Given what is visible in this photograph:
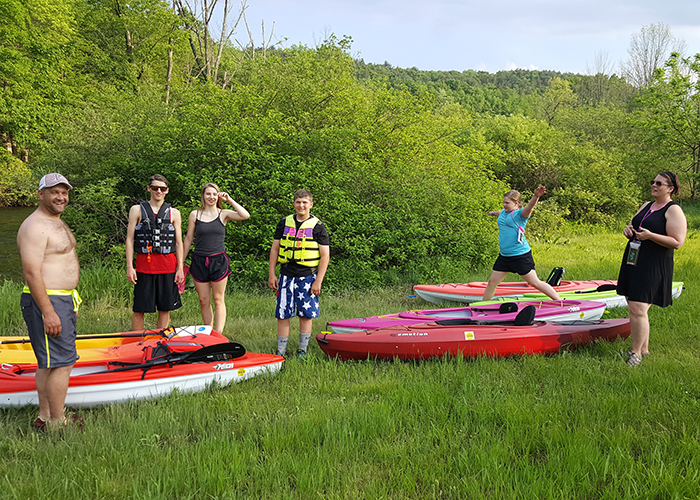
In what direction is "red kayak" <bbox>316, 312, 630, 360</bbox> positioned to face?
to the viewer's left

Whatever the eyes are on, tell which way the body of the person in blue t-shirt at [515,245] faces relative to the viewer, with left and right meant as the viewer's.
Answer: facing the viewer and to the left of the viewer

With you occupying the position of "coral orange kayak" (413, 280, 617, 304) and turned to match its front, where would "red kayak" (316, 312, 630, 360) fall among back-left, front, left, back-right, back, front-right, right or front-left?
left

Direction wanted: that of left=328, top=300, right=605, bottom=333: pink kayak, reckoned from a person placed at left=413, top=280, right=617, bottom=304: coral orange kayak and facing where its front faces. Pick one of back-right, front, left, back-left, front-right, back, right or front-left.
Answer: left

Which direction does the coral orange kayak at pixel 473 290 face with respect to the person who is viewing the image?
facing to the left of the viewer

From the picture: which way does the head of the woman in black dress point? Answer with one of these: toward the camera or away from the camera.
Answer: toward the camera

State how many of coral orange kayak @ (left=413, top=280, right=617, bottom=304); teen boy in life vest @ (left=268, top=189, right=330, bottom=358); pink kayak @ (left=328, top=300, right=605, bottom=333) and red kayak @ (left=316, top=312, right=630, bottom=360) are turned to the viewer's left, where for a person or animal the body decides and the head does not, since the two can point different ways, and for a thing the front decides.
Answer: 3

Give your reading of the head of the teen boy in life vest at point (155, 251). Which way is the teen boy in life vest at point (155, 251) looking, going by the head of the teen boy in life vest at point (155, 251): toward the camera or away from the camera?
toward the camera

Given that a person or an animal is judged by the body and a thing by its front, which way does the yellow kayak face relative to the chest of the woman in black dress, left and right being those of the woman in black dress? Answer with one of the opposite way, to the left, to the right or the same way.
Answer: the opposite way

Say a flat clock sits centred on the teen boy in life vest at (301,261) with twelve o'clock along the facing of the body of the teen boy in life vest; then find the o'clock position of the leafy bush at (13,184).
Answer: The leafy bush is roughly at 5 o'clock from the teen boy in life vest.

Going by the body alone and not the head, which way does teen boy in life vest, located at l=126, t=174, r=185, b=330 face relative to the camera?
toward the camera

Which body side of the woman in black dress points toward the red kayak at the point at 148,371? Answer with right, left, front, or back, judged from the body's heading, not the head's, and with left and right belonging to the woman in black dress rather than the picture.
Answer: front

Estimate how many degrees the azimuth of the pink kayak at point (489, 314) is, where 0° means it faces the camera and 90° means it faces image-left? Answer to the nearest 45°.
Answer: approximately 90°
